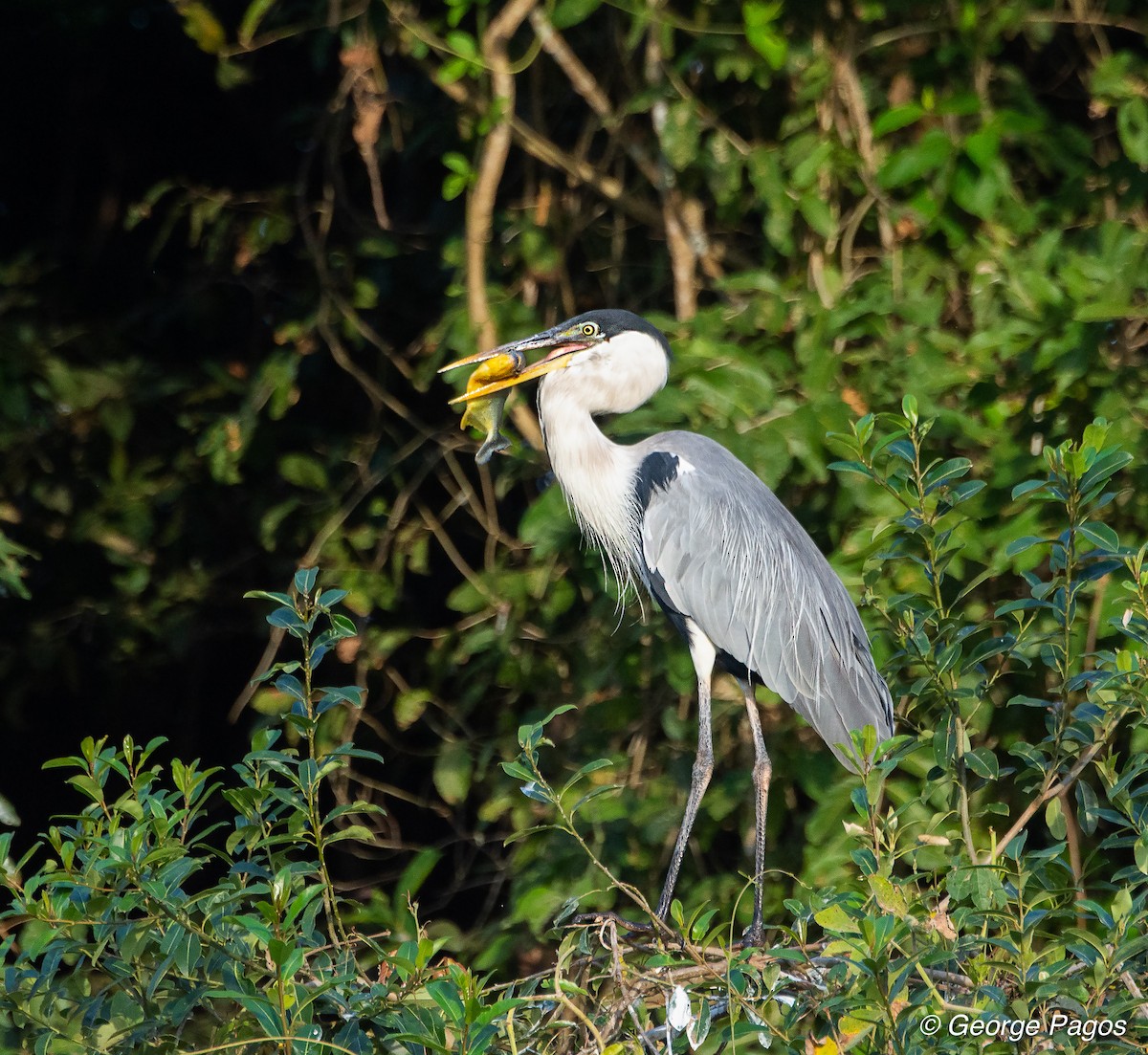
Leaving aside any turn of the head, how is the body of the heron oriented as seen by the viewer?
to the viewer's left
